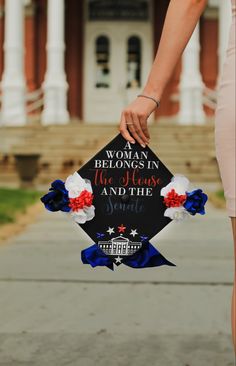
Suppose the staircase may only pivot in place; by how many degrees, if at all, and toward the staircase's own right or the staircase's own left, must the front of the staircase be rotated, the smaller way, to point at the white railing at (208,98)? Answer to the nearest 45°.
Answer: approximately 135° to the staircase's own left

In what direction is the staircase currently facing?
toward the camera

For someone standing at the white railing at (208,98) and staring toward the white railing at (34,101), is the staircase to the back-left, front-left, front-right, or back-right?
front-left

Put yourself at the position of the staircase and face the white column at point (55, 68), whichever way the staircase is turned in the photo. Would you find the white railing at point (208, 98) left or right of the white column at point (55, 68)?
right

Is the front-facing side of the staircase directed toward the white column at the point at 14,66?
no

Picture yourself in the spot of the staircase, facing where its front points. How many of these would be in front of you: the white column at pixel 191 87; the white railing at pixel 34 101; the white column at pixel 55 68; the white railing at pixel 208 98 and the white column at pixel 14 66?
0

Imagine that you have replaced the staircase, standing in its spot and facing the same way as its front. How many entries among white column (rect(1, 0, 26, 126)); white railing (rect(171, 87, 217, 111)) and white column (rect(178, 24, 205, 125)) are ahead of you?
0

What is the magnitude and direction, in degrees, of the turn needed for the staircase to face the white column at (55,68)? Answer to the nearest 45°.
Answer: approximately 180°

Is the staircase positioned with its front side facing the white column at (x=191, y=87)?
no
